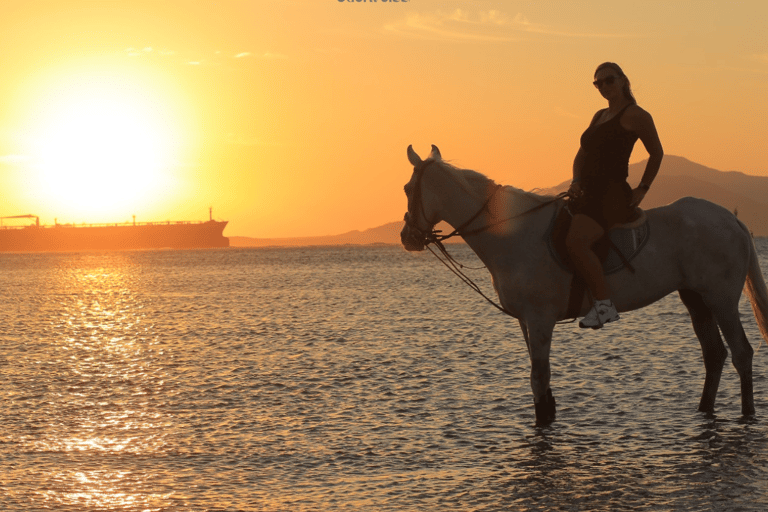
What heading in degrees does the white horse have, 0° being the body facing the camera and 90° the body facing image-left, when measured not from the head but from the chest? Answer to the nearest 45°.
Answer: approximately 90°

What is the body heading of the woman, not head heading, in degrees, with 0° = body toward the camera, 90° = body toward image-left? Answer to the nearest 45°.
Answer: approximately 45°
